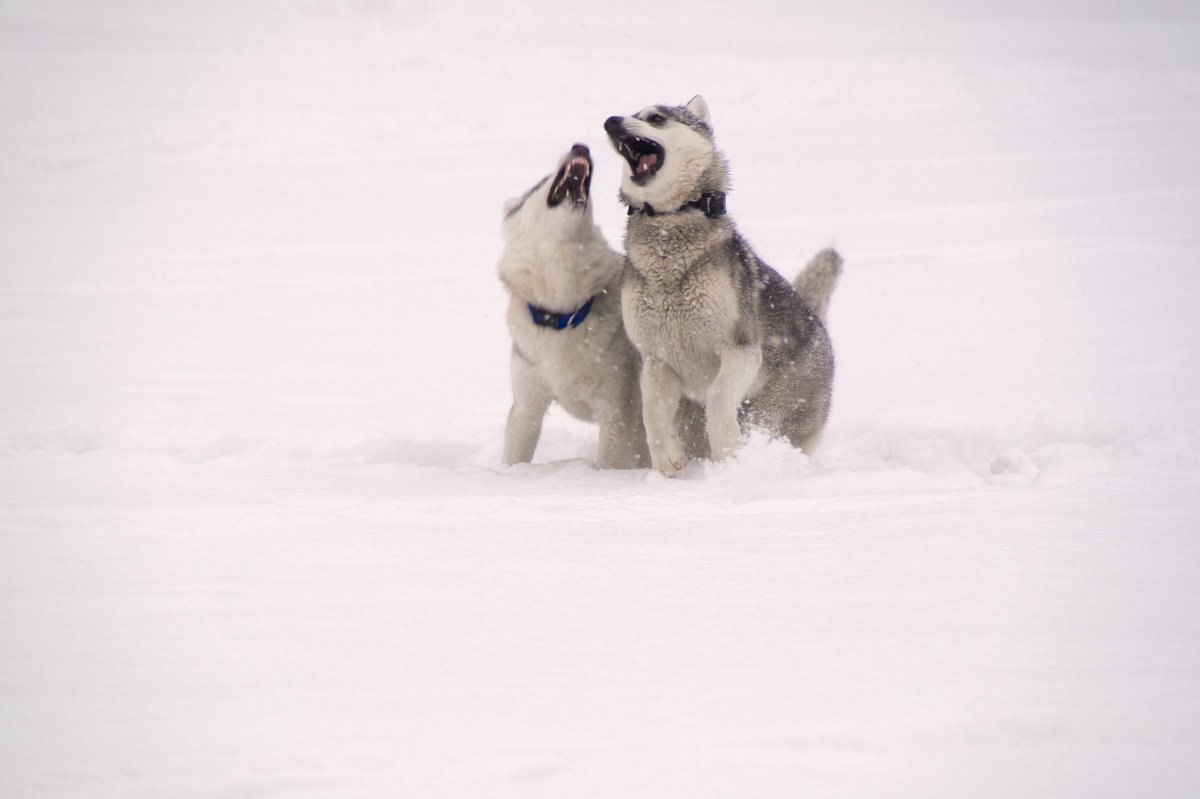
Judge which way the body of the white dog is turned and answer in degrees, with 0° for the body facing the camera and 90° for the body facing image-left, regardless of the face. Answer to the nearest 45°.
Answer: approximately 0°

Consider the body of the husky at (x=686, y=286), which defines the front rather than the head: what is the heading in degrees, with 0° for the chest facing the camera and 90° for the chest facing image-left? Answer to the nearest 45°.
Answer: approximately 45°
